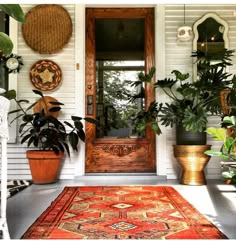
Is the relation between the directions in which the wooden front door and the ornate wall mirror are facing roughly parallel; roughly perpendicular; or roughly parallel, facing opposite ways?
roughly parallel

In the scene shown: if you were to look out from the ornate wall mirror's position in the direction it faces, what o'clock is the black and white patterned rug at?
The black and white patterned rug is roughly at 2 o'clock from the ornate wall mirror.

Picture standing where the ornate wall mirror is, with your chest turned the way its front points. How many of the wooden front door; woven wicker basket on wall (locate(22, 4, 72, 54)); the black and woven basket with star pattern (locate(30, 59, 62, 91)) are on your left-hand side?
0

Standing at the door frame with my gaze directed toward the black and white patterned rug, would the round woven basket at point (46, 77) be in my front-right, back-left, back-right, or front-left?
front-right

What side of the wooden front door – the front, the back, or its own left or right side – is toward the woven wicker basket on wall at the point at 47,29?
right

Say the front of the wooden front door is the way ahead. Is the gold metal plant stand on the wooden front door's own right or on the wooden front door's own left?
on the wooden front door's own left

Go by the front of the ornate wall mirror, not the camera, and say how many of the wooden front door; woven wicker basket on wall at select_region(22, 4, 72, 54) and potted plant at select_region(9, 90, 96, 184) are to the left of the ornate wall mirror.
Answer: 0

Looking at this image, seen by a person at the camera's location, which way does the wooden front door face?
facing the viewer

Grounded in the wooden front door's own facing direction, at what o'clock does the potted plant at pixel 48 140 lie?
The potted plant is roughly at 2 o'clock from the wooden front door.

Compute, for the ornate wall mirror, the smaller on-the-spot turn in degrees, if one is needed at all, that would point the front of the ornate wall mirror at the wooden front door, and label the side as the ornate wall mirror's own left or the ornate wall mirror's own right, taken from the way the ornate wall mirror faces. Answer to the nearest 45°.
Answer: approximately 90° to the ornate wall mirror's own right

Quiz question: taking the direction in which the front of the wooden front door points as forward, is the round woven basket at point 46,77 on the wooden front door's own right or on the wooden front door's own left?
on the wooden front door's own right

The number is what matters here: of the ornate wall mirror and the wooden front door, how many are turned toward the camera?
2

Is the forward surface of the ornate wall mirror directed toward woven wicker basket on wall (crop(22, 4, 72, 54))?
no

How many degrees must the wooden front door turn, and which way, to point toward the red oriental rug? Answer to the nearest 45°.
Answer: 0° — it already faces it

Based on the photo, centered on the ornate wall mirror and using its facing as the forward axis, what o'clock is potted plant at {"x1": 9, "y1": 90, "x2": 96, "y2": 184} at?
The potted plant is roughly at 2 o'clock from the ornate wall mirror.

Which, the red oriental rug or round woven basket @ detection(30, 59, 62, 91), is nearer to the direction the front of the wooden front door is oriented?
the red oriental rug

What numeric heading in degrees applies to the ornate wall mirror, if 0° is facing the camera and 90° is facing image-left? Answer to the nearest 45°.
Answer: approximately 0°
